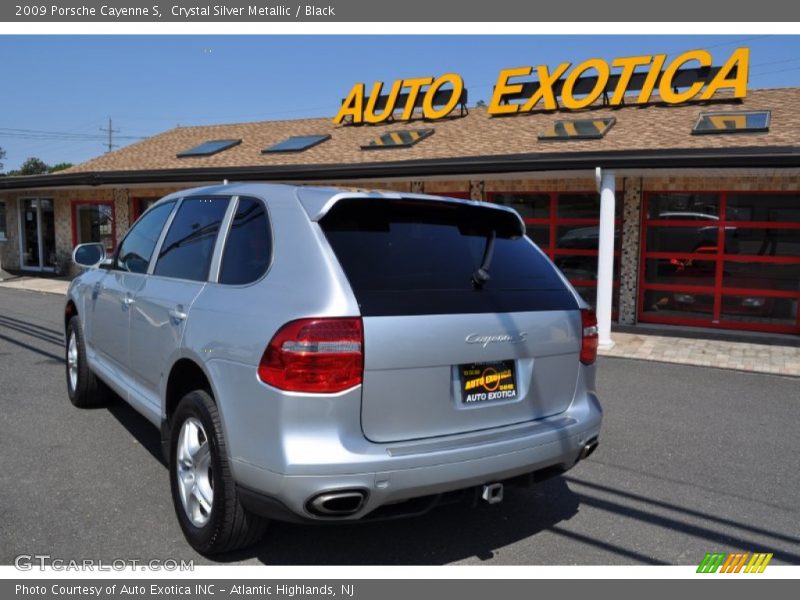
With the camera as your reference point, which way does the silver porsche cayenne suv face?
facing away from the viewer and to the left of the viewer
